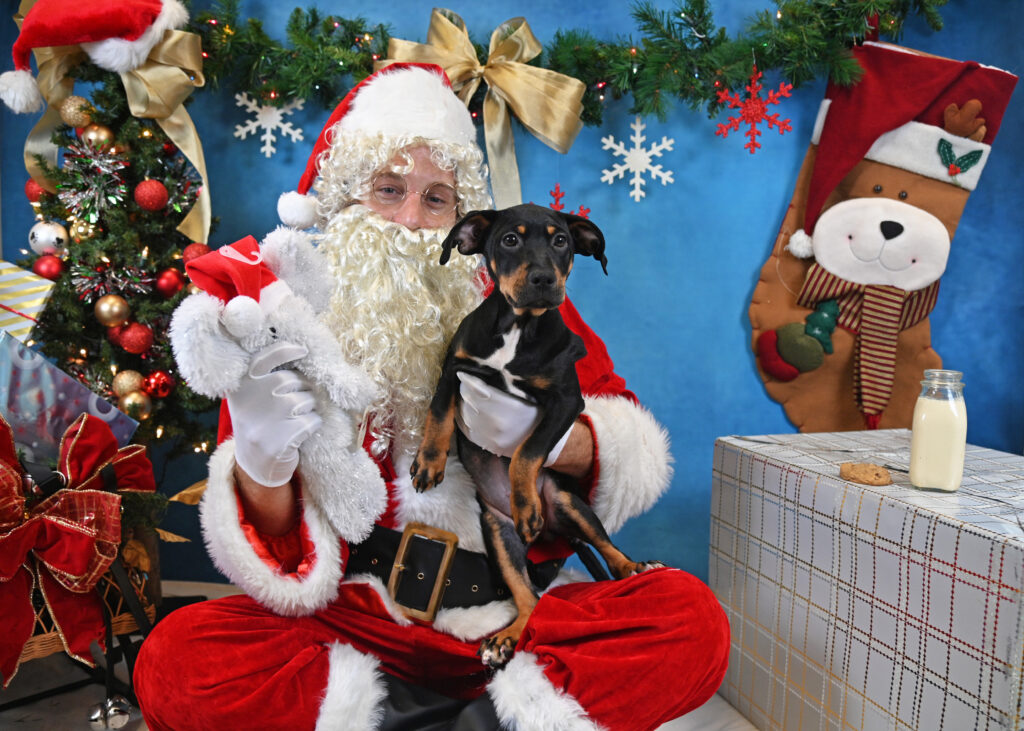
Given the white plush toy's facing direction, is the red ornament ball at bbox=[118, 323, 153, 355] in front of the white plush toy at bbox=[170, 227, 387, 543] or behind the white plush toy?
behind

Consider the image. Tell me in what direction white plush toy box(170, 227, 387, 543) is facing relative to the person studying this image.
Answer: facing the viewer

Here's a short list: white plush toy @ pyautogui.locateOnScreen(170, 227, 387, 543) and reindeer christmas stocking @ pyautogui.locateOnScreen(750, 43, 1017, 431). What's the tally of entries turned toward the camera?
2

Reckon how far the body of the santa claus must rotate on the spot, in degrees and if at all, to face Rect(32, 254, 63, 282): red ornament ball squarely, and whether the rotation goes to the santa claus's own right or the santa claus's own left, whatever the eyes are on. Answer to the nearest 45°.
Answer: approximately 135° to the santa claus's own right

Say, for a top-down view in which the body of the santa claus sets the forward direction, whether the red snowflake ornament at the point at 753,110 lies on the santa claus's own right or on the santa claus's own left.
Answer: on the santa claus's own left

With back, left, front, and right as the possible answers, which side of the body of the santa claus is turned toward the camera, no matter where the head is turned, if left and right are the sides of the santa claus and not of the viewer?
front

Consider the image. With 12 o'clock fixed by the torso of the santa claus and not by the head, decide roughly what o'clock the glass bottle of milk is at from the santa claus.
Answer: The glass bottle of milk is roughly at 9 o'clock from the santa claus.

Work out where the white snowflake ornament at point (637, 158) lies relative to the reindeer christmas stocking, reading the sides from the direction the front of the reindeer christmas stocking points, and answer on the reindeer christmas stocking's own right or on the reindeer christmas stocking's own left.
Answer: on the reindeer christmas stocking's own right

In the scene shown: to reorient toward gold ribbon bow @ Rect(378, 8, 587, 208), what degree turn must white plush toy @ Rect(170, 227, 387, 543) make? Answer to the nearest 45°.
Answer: approximately 135° to its left

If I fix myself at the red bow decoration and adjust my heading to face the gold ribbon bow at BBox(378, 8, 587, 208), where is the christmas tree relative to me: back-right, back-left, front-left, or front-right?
front-left

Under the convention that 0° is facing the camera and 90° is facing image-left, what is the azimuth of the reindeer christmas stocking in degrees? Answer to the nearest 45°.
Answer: approximately 0°
